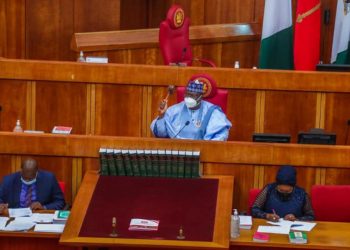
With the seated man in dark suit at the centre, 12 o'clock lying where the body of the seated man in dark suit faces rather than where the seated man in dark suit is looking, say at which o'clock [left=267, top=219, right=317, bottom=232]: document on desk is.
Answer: The document on desk is roughly at 10 o'clock from the seated man in dark suit.

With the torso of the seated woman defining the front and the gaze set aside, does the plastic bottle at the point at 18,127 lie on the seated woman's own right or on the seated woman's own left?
on the seated woman's own right

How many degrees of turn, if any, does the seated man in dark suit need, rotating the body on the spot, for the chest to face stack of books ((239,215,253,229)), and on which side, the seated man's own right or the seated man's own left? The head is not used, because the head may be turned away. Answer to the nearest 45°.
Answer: approximately 45° to the seated man's own left

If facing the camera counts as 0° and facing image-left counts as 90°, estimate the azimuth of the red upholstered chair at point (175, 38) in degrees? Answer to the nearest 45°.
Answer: approximately 315°

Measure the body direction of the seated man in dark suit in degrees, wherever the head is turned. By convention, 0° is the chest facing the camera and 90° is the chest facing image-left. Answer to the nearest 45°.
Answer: approximately 0°

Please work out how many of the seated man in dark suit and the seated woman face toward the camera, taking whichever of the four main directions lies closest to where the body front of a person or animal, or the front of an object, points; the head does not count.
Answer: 2

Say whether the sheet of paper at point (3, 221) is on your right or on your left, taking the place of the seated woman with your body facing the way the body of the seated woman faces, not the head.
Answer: on your right
